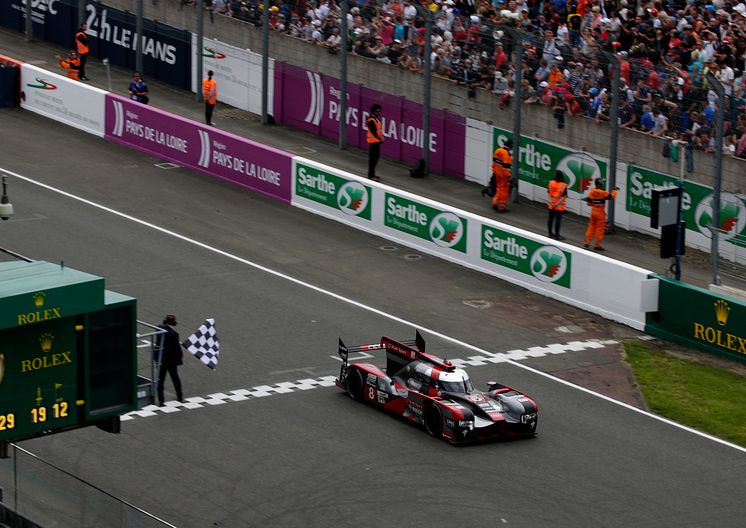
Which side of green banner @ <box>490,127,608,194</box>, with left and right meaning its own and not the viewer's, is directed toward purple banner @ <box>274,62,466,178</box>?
right

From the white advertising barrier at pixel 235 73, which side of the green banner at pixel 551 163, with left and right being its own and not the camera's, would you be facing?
right

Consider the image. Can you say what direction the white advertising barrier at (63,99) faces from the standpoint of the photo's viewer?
facing the viewer and to the left of the viewer

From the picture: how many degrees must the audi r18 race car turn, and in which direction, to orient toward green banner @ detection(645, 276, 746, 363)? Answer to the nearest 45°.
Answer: approximately 90° to its left

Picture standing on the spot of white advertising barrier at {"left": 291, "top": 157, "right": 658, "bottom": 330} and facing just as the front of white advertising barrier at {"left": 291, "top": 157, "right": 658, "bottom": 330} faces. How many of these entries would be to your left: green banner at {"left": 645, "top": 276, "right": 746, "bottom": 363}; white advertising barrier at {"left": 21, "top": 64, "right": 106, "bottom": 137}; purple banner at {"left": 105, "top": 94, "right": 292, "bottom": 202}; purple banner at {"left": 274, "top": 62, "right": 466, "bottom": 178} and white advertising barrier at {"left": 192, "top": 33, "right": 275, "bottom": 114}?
1

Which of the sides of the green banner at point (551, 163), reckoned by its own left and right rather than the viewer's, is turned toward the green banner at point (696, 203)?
left

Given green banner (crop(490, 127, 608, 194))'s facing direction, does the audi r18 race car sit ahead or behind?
ahead

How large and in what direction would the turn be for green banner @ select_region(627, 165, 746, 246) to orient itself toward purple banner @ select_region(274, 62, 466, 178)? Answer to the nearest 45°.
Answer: approximately 90° to its right

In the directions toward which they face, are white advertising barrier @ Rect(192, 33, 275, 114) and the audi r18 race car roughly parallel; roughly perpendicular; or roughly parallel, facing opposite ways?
roughly perpendicular

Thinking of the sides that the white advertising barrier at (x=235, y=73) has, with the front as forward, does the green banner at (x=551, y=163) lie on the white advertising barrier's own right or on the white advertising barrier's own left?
on the white advertising barrier's own left

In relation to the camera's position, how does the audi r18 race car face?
facing the viewer and to the right of the viewer

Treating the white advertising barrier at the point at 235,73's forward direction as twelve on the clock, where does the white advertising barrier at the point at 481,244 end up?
the white advertising barrier at the point at 481,244 is roughly at 10 o'clock from the white advertising barrier at the point at 235,73.
